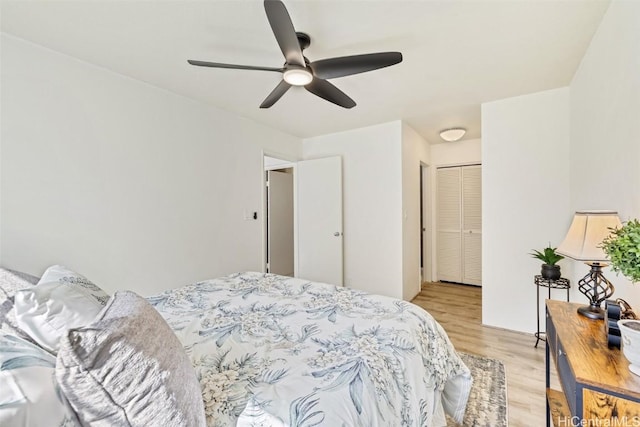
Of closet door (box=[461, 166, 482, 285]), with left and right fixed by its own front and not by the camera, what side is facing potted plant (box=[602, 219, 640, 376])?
front

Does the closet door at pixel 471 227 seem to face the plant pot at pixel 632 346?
yes

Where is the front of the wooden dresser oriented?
to the viewer's left

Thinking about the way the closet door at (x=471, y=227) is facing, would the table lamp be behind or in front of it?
in front

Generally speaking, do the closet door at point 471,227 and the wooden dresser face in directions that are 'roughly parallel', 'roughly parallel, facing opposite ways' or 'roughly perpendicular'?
roughly perpendicular

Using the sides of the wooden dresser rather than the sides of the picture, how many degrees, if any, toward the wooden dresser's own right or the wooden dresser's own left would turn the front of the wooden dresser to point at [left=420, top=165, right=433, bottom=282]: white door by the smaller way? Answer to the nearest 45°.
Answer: approximately 45° to the wooden dresser's own right

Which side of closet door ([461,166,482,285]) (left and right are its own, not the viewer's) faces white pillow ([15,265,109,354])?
front

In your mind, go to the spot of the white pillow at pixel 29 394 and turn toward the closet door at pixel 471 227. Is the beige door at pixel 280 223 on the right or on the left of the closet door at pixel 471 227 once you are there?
left
